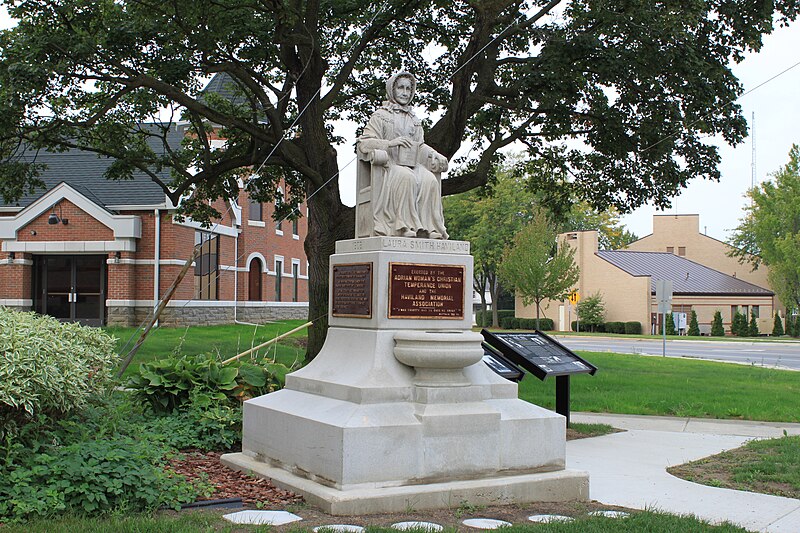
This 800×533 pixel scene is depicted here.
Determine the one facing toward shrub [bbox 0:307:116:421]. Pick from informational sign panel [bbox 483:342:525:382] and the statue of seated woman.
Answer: the informational sign panel

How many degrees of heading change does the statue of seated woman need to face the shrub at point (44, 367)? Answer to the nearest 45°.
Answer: approximately 90° to its right

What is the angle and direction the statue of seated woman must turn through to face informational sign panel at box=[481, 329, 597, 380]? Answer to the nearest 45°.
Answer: approximately 90° to its left

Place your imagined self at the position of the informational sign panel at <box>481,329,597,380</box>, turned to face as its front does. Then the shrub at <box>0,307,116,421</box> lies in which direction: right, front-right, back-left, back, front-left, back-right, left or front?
right

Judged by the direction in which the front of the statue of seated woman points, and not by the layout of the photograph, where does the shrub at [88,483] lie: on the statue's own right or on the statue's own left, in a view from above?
on the statue's own right

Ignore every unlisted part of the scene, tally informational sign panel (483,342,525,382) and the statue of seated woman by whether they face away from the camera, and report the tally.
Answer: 0

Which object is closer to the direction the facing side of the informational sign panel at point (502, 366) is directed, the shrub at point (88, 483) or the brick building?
the shrub

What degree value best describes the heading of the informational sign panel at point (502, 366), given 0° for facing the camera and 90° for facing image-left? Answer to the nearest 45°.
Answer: approximately 45°

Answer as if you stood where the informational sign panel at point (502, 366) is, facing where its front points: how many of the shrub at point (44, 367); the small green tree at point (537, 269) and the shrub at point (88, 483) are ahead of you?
2

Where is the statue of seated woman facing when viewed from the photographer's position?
facing the viewer and to the right of the viewer

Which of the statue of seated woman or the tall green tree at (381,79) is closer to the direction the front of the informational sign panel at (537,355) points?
the statue of seated woman

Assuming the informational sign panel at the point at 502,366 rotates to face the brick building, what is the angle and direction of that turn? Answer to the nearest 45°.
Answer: approximately 90° to its right
